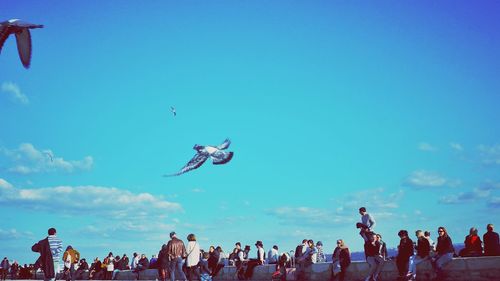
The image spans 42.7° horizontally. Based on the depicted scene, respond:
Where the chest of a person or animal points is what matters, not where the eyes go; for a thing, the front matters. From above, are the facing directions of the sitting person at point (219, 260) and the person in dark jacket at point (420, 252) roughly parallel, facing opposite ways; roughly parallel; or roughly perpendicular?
roughly parallel

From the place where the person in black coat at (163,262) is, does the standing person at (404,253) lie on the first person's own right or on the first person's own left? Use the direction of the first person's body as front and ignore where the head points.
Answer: on the first person's own right

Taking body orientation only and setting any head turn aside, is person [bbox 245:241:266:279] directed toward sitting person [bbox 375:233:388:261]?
no

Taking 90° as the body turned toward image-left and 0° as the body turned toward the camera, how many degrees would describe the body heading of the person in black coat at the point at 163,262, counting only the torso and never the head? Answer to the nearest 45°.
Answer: approximately 180°

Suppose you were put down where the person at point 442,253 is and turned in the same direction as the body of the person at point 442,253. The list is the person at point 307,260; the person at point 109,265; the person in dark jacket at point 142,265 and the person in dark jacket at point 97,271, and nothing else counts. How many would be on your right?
4

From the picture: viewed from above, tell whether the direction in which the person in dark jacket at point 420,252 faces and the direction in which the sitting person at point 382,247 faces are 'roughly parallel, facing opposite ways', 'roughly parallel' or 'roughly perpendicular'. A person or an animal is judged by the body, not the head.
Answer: roughly parallel

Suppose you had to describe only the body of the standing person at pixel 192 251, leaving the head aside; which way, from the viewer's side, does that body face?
away from the camera
